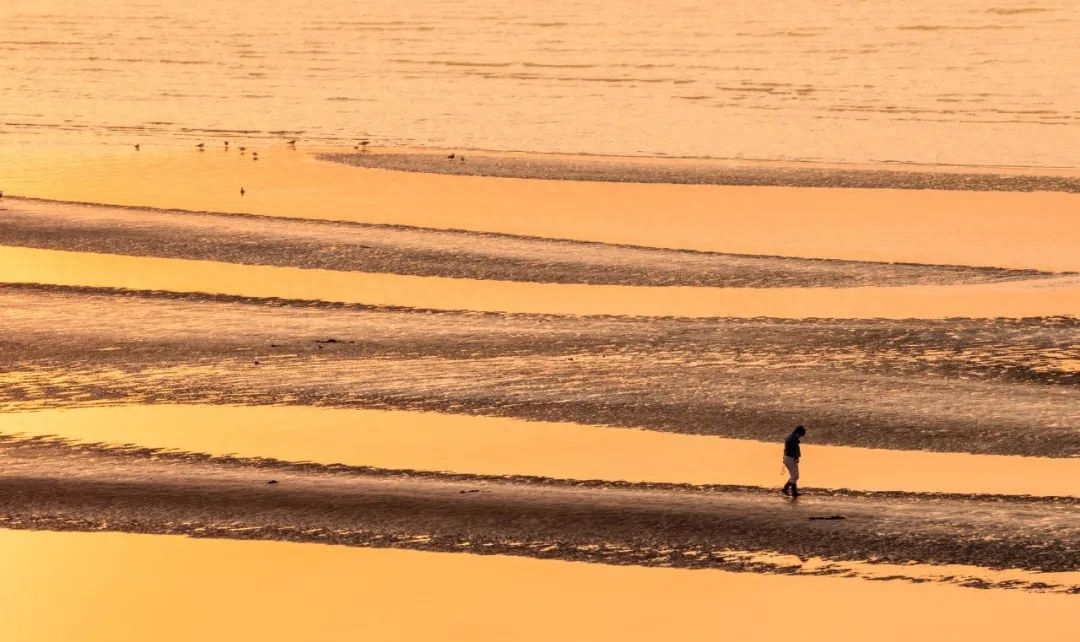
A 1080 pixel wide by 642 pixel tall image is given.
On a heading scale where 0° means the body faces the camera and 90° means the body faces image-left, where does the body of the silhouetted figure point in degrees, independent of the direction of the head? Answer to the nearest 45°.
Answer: approximately 270°
